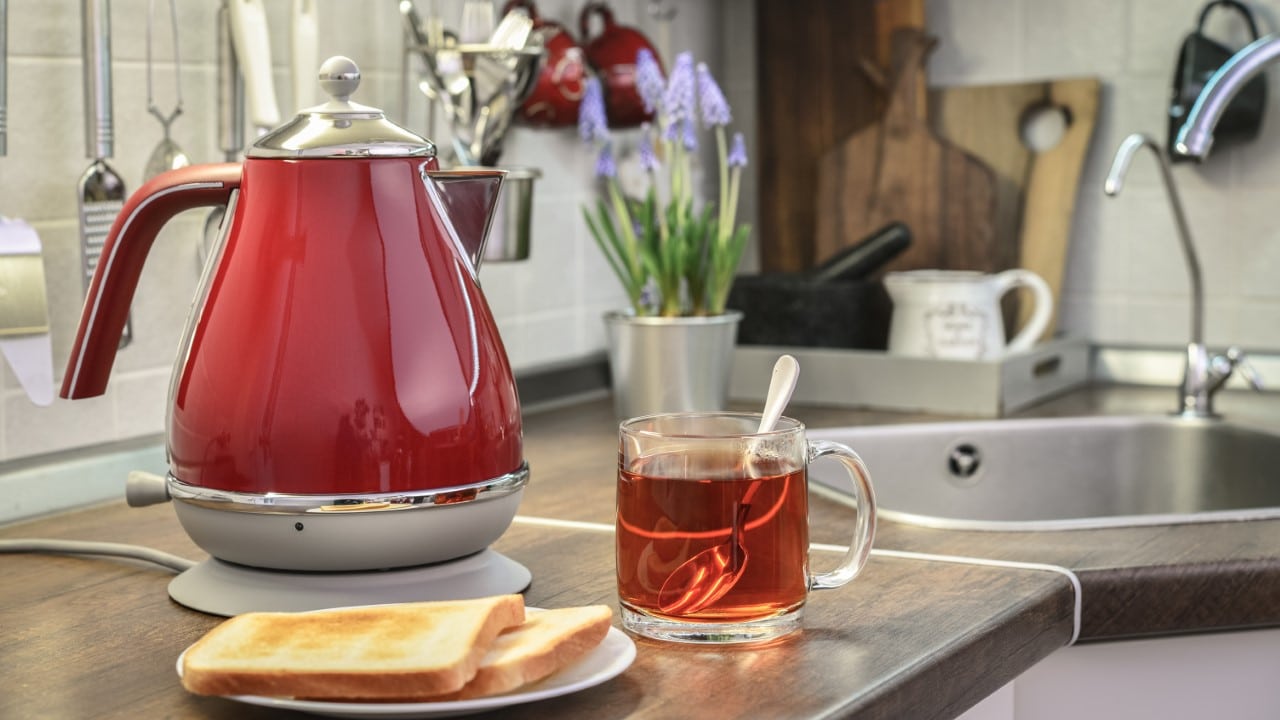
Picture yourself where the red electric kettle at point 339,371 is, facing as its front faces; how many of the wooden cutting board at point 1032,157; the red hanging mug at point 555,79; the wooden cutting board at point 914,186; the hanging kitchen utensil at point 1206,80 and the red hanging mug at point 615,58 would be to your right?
0

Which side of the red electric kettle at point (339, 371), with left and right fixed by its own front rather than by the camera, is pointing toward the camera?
right

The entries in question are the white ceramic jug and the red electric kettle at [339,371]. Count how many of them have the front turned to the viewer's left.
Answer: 1

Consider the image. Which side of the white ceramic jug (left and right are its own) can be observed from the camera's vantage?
left

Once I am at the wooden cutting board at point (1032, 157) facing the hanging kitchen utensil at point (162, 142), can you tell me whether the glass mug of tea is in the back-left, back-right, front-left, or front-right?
front-left

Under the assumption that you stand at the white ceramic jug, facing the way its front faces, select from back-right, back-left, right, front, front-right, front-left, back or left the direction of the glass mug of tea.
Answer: left

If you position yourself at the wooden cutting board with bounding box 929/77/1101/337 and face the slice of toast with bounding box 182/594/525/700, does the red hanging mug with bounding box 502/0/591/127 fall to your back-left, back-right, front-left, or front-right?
front-right

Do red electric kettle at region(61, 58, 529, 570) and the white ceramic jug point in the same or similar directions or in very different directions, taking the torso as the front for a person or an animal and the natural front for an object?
very different directions

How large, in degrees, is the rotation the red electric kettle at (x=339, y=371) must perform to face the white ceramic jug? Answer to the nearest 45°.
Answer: approximately 45° to its left
